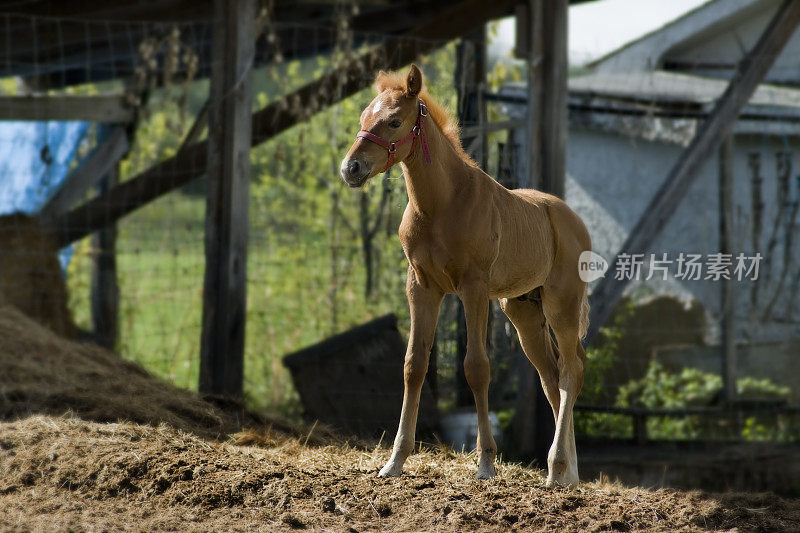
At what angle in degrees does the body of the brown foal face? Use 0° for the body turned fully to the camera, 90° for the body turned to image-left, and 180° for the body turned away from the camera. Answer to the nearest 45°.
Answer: approximately 45°

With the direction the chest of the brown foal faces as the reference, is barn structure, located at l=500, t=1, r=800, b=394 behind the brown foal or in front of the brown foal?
behind

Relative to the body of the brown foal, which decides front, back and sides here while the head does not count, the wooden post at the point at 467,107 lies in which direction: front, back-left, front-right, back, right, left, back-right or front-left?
back-right

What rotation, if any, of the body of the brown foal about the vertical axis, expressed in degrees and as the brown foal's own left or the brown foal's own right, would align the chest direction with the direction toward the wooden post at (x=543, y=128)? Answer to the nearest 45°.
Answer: approximately 135° to the brown foal's own right

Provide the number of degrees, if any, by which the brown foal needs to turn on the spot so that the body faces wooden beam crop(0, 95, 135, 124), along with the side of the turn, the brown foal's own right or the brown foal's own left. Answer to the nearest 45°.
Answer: approximately 90° to the brown foal's own right
